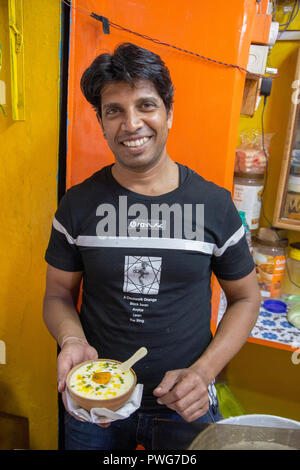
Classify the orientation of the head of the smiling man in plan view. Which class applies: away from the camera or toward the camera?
toward the camera

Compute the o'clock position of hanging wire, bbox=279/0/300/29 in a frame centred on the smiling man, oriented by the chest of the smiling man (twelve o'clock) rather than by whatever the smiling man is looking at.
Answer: The hanging wire is roughly at 7 o'clock from the smiling man.

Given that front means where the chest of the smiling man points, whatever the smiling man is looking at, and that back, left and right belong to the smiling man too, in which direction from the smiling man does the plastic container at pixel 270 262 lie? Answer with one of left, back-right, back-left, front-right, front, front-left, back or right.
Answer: back-left

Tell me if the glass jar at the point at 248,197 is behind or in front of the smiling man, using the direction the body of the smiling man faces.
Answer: behind

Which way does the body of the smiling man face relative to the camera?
toward the camera

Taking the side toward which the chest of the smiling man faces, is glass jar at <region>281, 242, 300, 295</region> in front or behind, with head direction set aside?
behind

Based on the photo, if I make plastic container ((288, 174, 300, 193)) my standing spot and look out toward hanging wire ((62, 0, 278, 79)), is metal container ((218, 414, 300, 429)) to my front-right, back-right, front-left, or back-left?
front-left

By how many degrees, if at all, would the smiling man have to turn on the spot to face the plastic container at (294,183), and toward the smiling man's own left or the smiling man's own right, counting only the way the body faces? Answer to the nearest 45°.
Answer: approximately 135° to the smiling man's own left
